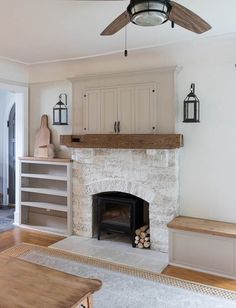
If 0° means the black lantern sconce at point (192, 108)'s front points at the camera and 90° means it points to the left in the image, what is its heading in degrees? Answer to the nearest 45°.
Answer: approximately 45°

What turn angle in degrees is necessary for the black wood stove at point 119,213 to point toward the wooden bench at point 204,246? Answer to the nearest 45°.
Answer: approximately 90° to its left

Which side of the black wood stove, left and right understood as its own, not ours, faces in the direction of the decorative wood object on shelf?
right

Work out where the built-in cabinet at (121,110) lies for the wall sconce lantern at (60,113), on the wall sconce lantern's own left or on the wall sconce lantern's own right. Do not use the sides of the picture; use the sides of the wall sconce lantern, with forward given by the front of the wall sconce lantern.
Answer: on the wall sconce lantern's own left

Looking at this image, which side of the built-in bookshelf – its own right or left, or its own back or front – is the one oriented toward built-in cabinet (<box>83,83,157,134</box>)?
left

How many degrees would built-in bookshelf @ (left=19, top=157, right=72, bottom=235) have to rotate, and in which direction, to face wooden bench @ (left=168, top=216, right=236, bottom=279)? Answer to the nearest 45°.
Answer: approximately 90° to its left
